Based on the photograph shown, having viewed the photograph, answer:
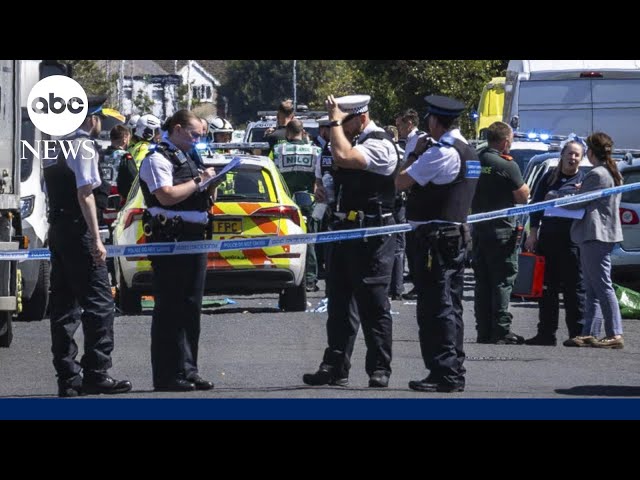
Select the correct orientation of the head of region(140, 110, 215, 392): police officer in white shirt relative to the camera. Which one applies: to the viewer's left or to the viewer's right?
to the viewer's right

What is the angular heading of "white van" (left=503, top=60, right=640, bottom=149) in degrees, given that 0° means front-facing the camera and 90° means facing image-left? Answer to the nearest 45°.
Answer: approximately 180°

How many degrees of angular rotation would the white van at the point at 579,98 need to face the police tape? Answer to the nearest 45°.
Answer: approximately 180°

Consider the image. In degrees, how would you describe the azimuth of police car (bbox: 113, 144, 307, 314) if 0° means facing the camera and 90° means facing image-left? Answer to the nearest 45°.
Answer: approximately 180°

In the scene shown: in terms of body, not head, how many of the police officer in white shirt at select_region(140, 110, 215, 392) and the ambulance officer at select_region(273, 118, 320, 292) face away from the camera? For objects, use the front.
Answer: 1

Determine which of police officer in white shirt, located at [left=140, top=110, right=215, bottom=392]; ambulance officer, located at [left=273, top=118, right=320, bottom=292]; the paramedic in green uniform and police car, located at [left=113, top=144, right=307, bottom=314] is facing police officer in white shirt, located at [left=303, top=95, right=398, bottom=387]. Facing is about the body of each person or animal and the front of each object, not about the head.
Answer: police officer in white shirt, located at [left=140, top=110, right=215, bottom=392]

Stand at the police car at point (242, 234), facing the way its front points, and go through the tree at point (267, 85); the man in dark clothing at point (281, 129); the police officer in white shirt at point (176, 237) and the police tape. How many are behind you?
2

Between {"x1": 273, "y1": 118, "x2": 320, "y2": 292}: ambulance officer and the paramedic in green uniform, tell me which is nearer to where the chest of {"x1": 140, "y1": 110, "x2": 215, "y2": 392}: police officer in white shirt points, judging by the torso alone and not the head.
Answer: the paramedic in green uniform

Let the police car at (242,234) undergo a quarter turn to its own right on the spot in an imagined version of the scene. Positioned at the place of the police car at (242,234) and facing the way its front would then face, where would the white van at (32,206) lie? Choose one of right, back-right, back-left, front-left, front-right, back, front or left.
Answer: back

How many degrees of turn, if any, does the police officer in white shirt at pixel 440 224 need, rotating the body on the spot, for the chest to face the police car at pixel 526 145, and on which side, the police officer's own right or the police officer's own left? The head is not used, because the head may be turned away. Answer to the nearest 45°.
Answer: approximately 45° to the police officer's own right

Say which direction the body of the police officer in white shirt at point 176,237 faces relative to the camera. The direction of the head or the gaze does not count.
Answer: to the viewer's right

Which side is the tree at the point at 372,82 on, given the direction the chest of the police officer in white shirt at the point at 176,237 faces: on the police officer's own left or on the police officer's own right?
on the police officer's own left

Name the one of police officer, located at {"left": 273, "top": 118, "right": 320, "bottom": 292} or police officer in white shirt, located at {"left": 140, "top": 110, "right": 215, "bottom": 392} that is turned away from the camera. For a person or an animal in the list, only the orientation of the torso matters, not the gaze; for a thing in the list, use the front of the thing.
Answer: the police officer

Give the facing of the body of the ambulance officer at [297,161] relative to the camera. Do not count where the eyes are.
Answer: away from the camera

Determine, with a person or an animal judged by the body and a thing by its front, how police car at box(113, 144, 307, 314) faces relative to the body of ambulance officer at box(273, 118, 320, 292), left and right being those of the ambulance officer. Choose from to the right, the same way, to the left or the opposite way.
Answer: the same way

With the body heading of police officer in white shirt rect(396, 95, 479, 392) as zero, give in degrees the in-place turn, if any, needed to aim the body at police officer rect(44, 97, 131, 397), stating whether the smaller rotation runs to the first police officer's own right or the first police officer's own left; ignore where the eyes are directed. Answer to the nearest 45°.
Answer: approximately 45° to the first police officer's own left

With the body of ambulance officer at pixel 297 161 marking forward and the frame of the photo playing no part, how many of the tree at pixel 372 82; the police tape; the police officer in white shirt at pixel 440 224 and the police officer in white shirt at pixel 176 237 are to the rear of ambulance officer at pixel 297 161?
3

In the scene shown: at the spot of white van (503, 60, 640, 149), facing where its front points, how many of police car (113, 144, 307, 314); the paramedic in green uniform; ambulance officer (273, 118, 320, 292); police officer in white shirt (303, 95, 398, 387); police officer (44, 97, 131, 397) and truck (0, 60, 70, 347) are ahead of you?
0

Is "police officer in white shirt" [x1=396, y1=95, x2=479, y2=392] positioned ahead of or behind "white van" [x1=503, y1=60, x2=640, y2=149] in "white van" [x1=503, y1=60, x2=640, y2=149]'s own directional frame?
behind

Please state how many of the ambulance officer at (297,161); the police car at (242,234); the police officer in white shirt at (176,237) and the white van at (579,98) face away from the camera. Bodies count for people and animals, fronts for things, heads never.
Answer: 3
